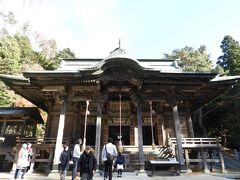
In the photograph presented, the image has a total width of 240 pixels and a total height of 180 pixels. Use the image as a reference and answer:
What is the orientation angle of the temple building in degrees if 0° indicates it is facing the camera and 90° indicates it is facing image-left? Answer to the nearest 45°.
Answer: approximately 0°

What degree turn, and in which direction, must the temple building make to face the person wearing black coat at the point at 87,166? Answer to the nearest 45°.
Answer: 0° — it already faces them

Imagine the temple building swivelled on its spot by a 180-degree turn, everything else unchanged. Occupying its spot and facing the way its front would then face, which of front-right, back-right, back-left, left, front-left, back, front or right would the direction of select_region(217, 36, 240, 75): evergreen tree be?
front-right
